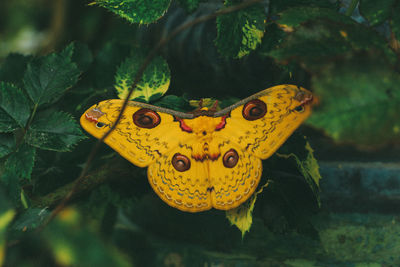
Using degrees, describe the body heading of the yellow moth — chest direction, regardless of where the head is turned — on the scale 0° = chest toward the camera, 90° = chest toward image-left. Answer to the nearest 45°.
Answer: approximately 180°
